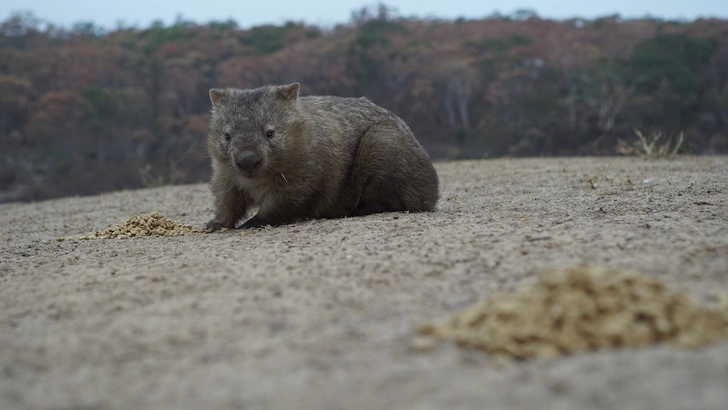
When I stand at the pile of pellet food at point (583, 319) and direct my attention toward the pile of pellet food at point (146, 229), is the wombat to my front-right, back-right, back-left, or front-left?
front-right

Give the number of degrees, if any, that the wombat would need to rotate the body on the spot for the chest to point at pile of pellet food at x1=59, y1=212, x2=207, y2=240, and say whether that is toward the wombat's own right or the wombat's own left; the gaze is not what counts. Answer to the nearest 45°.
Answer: approximately 45° to the wombat's own right

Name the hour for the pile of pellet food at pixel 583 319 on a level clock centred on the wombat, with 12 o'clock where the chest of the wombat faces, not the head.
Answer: The pile of pellet food is roughly at 10 o'clock from the wombat.

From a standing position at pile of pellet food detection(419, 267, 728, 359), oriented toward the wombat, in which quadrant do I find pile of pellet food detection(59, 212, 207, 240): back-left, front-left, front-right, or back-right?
front-left

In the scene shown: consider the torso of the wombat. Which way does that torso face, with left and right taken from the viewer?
facing the viewer and to the left of the viewer
